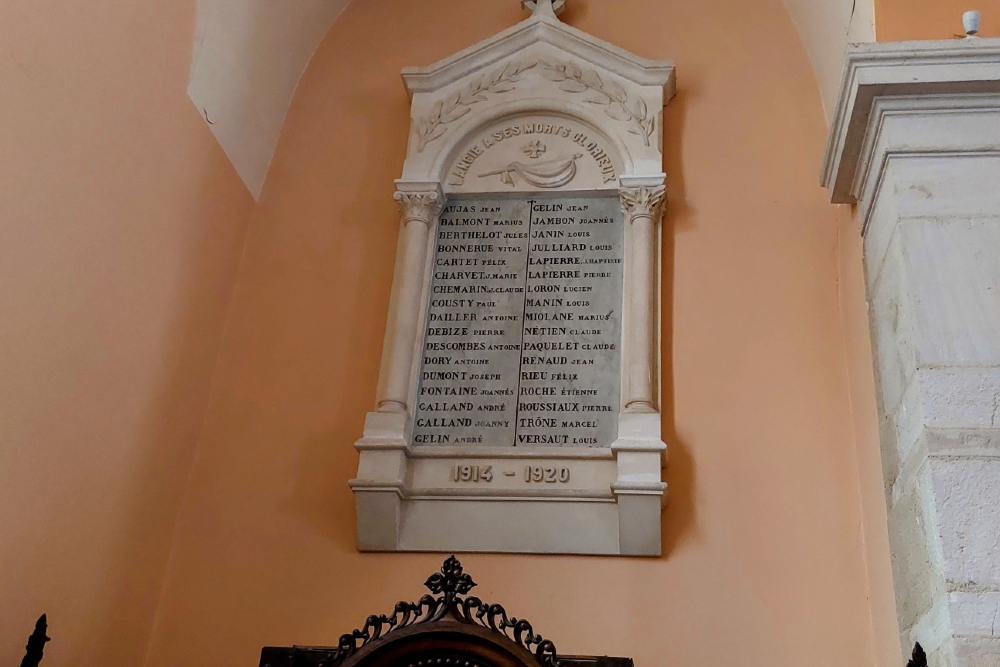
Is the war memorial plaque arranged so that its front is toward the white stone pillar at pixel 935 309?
no

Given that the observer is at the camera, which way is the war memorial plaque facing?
facing the viewer
